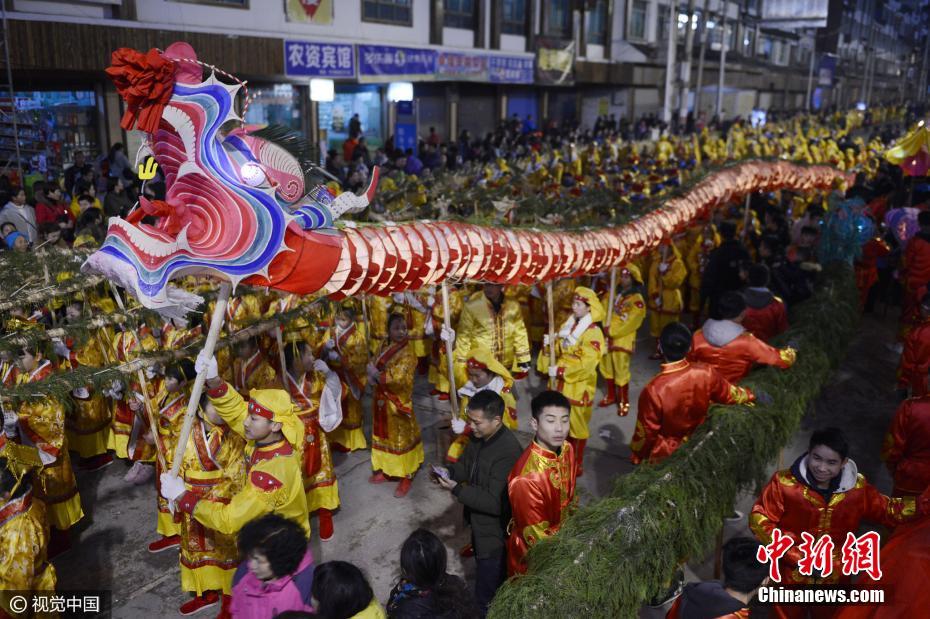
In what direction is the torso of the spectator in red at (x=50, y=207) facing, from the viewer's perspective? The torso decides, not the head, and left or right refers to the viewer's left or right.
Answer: facing the viewer and to the right of the viewer

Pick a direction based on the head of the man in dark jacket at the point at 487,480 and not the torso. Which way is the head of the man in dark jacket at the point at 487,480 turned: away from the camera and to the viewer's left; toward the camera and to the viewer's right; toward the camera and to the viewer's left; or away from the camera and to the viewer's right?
toward the camera and to the viewer's left

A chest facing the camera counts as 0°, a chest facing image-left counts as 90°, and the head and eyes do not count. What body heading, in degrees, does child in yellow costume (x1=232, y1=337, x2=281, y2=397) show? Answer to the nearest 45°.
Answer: approximately 45°

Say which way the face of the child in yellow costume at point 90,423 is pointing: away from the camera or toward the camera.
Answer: toward the camera

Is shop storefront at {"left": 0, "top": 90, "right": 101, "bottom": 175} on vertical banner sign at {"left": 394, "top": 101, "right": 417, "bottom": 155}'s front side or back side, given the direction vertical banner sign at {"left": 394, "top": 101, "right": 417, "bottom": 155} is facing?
on the front side

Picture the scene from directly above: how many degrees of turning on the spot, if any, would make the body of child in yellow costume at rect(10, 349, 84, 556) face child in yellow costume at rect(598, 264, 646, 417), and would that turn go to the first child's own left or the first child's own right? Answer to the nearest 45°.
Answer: approximately 180°

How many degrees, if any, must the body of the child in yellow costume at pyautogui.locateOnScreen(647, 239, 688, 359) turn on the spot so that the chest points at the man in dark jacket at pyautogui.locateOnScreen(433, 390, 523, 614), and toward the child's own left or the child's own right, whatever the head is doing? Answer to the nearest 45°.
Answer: approximately 45° to the child's own left

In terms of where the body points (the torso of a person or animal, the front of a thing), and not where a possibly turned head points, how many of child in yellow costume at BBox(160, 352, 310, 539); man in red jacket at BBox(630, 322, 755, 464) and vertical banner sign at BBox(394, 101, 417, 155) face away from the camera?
1

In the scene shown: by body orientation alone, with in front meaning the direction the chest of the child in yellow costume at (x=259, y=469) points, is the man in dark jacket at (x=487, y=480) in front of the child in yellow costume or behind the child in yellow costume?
behind

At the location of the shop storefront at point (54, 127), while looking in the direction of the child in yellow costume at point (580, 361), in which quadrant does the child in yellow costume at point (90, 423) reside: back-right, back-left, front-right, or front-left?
front-right

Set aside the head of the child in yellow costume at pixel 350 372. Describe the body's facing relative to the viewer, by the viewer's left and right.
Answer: facing the viewer and to the left of the viewer

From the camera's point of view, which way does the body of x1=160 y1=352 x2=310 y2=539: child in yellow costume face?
to the viewer's left

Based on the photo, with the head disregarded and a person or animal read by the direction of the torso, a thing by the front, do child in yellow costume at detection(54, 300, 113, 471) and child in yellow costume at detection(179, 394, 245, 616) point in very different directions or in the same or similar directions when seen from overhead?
same or similar directions

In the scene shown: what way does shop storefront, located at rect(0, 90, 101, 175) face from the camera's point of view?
toward the camera

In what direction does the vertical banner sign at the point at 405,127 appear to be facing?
toward the camera

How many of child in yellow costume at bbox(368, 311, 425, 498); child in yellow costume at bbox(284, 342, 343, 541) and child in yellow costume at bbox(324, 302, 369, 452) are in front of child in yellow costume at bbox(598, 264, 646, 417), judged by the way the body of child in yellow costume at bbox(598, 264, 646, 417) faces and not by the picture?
3
